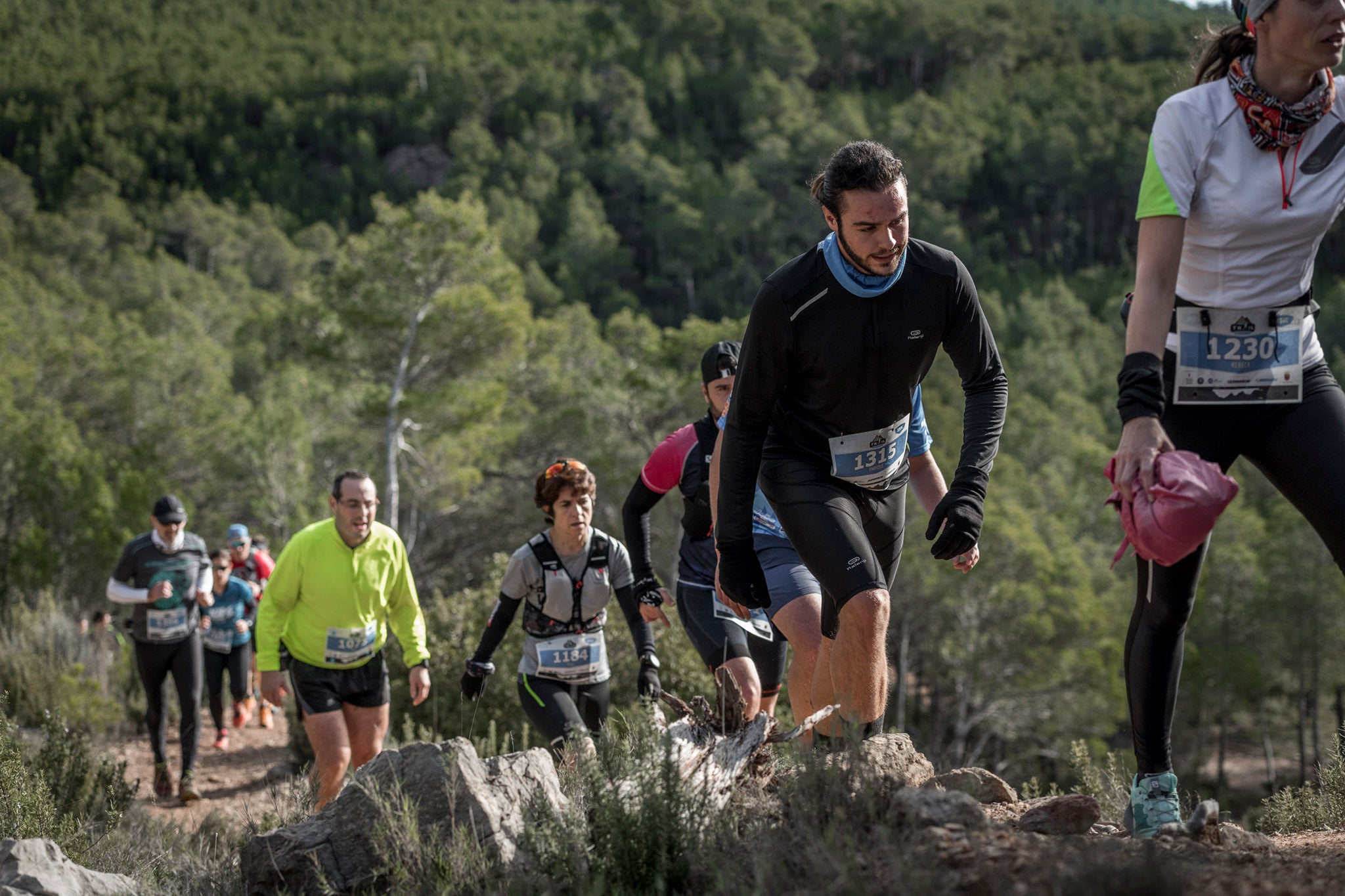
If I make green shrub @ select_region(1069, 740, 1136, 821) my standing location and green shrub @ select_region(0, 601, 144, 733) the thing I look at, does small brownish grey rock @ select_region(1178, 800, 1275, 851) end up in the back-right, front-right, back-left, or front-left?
back-left

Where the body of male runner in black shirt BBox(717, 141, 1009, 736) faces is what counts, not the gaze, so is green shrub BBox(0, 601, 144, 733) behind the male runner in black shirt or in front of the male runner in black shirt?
behind

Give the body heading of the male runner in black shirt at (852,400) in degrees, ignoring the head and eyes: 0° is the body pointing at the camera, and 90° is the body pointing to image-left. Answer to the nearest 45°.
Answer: approximately 315°

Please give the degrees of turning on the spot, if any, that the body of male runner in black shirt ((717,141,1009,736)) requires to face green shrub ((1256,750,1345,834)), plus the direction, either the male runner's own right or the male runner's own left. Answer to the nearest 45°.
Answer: approximately 90° to the male runner's own left

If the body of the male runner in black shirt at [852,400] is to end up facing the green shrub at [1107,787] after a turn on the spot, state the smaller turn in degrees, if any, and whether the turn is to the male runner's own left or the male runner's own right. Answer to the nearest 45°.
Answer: approximately 90° to the male runner's own left

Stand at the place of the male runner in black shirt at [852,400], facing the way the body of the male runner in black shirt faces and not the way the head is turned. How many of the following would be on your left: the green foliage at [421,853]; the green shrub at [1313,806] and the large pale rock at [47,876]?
1

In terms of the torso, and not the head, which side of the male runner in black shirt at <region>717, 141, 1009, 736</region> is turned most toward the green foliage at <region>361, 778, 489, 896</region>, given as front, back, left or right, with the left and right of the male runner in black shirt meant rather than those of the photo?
right

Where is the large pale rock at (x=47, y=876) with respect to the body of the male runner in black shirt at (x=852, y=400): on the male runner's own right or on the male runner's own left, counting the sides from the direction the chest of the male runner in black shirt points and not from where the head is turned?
on the male runner's own right
